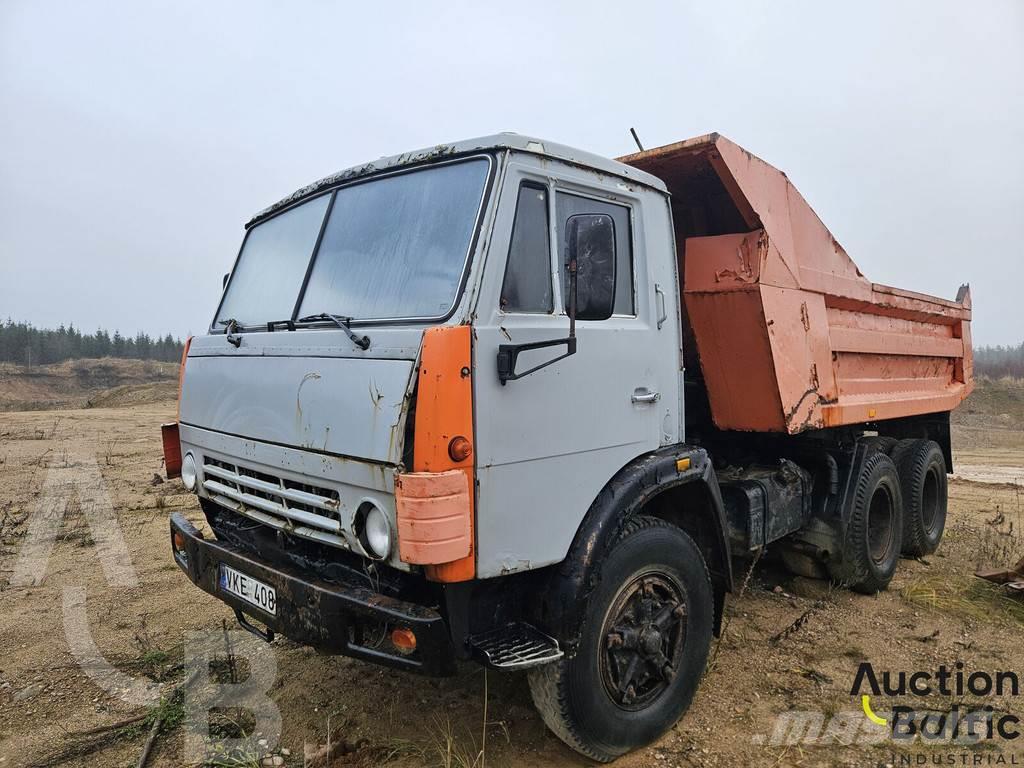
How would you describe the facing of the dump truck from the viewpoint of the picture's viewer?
facing the viewer and to the left of the viewer
